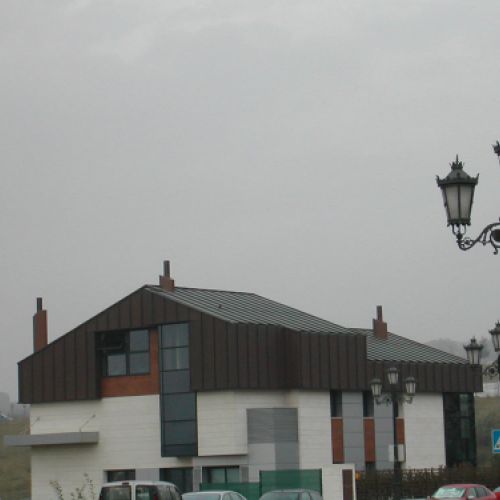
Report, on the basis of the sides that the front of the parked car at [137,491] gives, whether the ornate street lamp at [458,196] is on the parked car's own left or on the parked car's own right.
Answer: on the parked car's own right

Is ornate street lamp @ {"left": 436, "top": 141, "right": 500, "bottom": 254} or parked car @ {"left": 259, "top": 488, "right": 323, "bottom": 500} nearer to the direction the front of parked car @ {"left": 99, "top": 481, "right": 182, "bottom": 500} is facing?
the parked car

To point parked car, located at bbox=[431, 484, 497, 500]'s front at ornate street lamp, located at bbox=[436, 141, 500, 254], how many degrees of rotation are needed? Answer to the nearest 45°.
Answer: approximately 45° to its left
